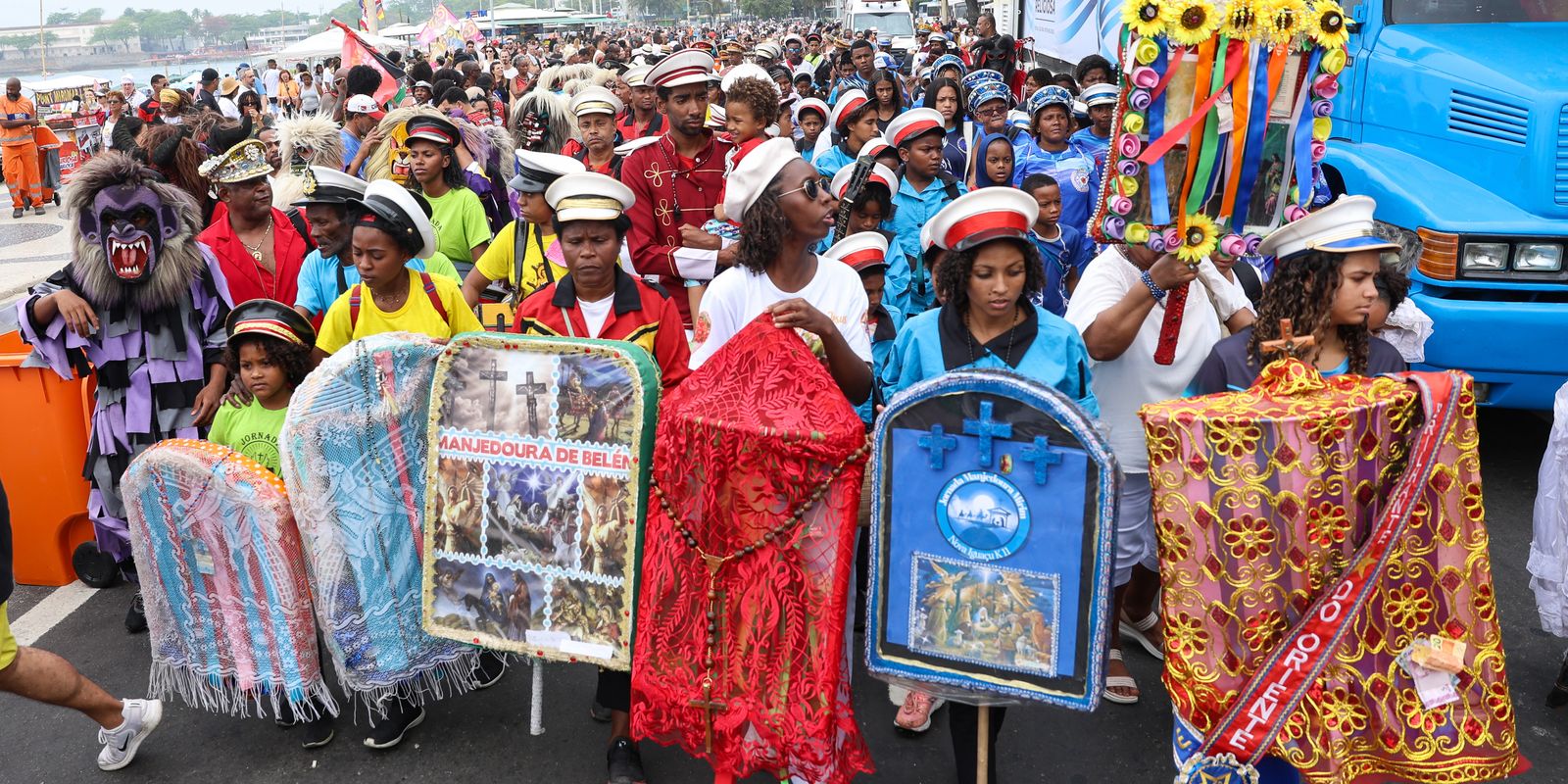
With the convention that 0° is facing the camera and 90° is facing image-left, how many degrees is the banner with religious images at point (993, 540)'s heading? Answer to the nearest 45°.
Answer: approximately 0°

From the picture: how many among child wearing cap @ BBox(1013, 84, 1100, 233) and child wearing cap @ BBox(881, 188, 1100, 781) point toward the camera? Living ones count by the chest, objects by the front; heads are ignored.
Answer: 2

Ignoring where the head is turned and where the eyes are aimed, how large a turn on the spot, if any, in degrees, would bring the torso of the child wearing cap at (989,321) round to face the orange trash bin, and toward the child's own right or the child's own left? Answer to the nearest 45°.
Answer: approximately 90° to the child's own right

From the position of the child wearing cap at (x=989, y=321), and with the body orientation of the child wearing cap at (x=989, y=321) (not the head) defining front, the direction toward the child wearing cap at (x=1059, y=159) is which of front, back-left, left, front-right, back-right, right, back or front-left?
back

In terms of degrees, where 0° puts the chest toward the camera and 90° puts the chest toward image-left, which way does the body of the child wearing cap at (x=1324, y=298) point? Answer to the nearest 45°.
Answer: approximately 315°

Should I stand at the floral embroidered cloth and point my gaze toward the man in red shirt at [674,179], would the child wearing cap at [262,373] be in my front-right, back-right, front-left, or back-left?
front-left

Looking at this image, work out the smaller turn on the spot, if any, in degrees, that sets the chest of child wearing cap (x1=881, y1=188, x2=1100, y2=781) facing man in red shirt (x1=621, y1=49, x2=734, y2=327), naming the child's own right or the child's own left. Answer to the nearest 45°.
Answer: approximately 135° to the child's own right

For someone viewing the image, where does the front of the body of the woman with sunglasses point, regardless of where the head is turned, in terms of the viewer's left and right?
facing the viewer and to the right of the viewer

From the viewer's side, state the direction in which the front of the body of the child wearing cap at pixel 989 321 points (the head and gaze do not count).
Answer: toward the camera

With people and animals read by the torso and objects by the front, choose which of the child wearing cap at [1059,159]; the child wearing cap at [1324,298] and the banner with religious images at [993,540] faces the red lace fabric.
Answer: the child wearing cap at [1059,159]

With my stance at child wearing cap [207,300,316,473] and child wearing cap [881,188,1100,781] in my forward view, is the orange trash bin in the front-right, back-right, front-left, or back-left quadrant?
back-left

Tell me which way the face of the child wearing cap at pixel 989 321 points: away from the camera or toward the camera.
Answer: toward the camera

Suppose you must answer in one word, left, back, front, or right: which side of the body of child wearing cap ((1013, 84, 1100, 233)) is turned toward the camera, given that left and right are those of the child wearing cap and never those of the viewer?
front
